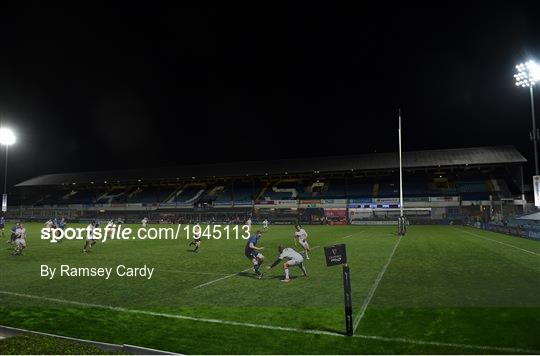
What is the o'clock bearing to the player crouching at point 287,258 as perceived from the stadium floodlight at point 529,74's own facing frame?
The player crouching is roughly at 11 o'clock from the stadium floodlight.

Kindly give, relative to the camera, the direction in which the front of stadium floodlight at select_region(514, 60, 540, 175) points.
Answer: facing the viewer and to the left of the viewer

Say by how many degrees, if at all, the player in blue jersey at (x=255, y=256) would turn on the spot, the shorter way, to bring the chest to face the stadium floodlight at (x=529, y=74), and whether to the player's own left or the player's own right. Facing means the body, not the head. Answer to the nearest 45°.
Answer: approximately 45° to the player's own left

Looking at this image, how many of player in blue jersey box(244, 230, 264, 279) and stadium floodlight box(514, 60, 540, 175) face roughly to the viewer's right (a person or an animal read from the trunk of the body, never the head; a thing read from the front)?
1

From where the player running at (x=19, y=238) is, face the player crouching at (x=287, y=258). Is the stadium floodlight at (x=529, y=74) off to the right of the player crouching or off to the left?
left

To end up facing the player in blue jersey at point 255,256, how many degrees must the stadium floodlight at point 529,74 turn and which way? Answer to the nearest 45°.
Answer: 0° — it already faces them

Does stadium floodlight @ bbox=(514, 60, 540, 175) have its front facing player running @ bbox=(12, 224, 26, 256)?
yes

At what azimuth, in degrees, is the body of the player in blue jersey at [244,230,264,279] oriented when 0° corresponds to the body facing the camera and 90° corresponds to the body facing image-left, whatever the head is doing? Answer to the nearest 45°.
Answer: approximately 270°

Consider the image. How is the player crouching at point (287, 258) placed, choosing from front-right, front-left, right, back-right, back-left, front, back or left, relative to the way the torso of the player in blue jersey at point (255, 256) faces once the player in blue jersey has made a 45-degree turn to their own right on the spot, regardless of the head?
front
